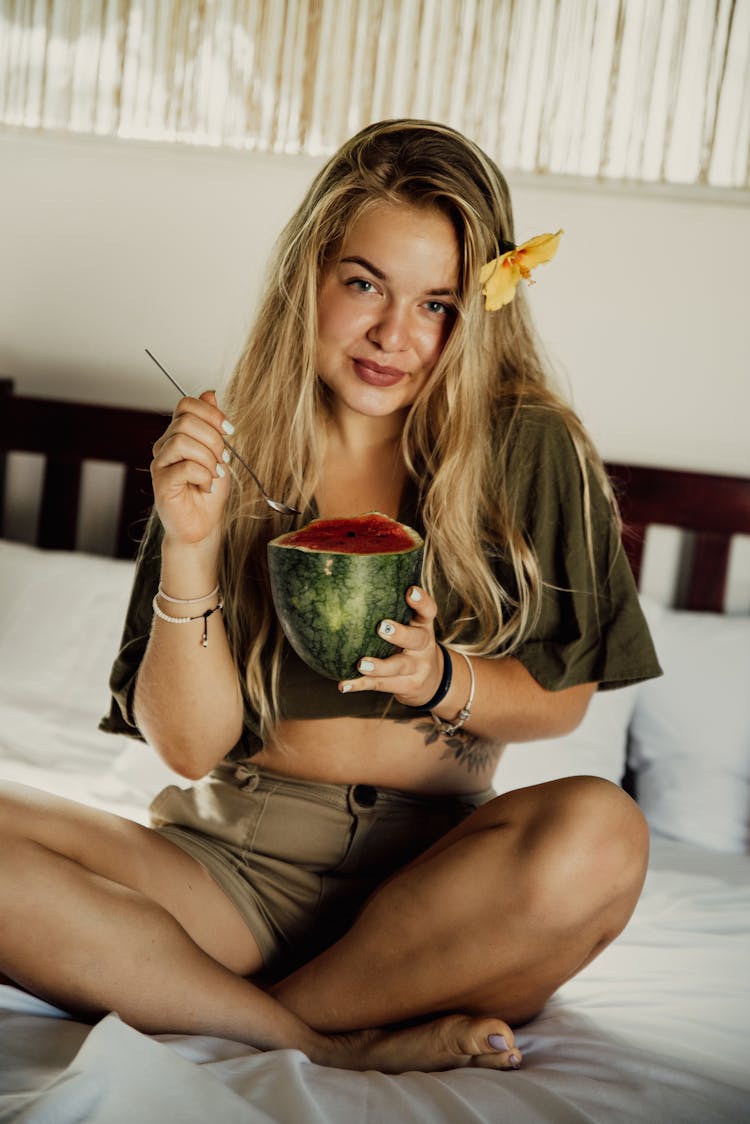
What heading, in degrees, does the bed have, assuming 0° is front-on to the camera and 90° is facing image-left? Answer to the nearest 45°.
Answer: approximately 0°

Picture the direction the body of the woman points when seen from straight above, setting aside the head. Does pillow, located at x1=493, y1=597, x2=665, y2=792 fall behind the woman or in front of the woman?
behind

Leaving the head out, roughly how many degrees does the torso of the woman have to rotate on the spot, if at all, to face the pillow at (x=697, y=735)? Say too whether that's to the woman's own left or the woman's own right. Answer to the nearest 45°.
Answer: approximately 135° to the woman's own left

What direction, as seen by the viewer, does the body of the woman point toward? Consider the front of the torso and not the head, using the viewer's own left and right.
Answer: facing the viewer

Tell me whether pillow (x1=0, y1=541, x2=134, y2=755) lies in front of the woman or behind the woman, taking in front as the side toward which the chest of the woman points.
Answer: behind

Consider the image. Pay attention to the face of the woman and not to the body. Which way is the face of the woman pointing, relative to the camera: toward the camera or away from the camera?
toward the camera
